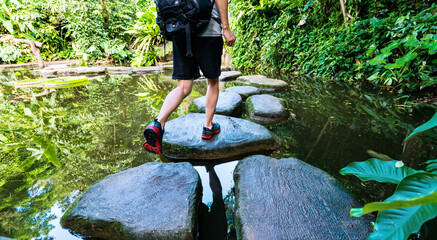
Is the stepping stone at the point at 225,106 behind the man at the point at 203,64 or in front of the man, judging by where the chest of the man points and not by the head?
in front

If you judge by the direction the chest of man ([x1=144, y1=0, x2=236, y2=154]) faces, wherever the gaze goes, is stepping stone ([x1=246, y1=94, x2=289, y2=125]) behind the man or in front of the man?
in front

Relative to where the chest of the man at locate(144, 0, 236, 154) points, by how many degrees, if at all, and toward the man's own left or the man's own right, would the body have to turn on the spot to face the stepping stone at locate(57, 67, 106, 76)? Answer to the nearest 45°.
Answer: approximately 90° to the man's own left

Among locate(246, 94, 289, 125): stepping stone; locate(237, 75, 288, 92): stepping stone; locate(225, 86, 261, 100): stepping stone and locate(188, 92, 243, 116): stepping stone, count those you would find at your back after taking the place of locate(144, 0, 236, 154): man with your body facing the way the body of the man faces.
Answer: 0

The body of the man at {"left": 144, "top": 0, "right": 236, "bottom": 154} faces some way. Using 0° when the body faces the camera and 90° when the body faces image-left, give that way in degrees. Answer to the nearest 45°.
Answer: approximately 225°

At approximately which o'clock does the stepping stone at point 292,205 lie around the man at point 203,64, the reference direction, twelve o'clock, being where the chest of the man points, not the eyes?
The stepping stone is roughly at 4 o'clock from the man.

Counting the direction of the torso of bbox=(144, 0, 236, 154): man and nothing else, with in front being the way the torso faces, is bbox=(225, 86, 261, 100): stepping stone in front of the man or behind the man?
in front

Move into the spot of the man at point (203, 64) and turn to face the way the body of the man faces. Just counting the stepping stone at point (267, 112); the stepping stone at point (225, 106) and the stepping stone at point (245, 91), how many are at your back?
0

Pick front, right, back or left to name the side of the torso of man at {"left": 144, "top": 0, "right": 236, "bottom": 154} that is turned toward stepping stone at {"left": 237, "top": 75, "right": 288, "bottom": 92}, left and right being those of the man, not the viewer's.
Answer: front
